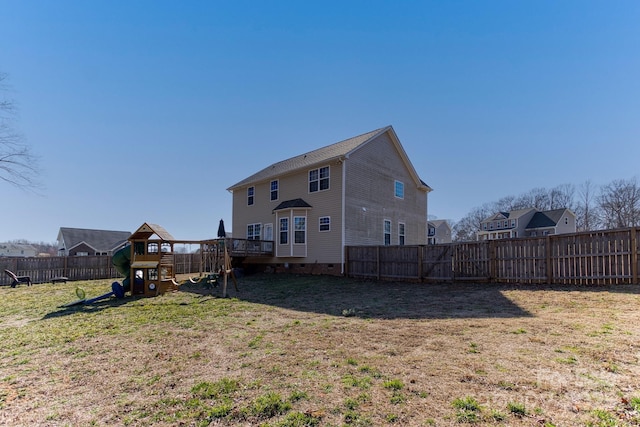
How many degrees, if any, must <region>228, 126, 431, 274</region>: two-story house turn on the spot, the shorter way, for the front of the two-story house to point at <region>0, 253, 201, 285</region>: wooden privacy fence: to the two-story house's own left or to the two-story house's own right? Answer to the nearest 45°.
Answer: approximately 135° to the two-story house's own left

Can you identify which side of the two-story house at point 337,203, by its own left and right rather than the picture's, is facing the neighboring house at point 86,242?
left

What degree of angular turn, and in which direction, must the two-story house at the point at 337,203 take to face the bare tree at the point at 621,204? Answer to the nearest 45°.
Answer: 0° — it already faces it

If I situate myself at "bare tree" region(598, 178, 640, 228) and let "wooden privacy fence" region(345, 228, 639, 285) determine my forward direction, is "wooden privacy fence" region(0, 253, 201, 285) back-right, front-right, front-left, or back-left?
front-right

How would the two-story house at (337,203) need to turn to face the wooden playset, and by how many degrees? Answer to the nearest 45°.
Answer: approximately 180°

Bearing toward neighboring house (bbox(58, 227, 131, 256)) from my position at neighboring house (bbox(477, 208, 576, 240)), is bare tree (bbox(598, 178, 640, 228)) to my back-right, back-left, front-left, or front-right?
back-left

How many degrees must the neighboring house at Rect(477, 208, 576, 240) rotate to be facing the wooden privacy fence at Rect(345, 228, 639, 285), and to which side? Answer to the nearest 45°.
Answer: approximately 45° to its left

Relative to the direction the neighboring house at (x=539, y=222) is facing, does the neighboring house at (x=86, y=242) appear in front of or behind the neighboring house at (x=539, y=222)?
in front

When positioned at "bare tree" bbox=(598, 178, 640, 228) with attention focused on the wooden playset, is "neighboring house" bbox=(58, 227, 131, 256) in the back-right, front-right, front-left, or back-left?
front-right

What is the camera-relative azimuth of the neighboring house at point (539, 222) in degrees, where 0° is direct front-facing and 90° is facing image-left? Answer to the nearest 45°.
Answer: approximately 45°

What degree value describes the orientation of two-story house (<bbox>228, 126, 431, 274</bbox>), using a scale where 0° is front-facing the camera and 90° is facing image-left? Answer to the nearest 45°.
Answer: approximately 225°
